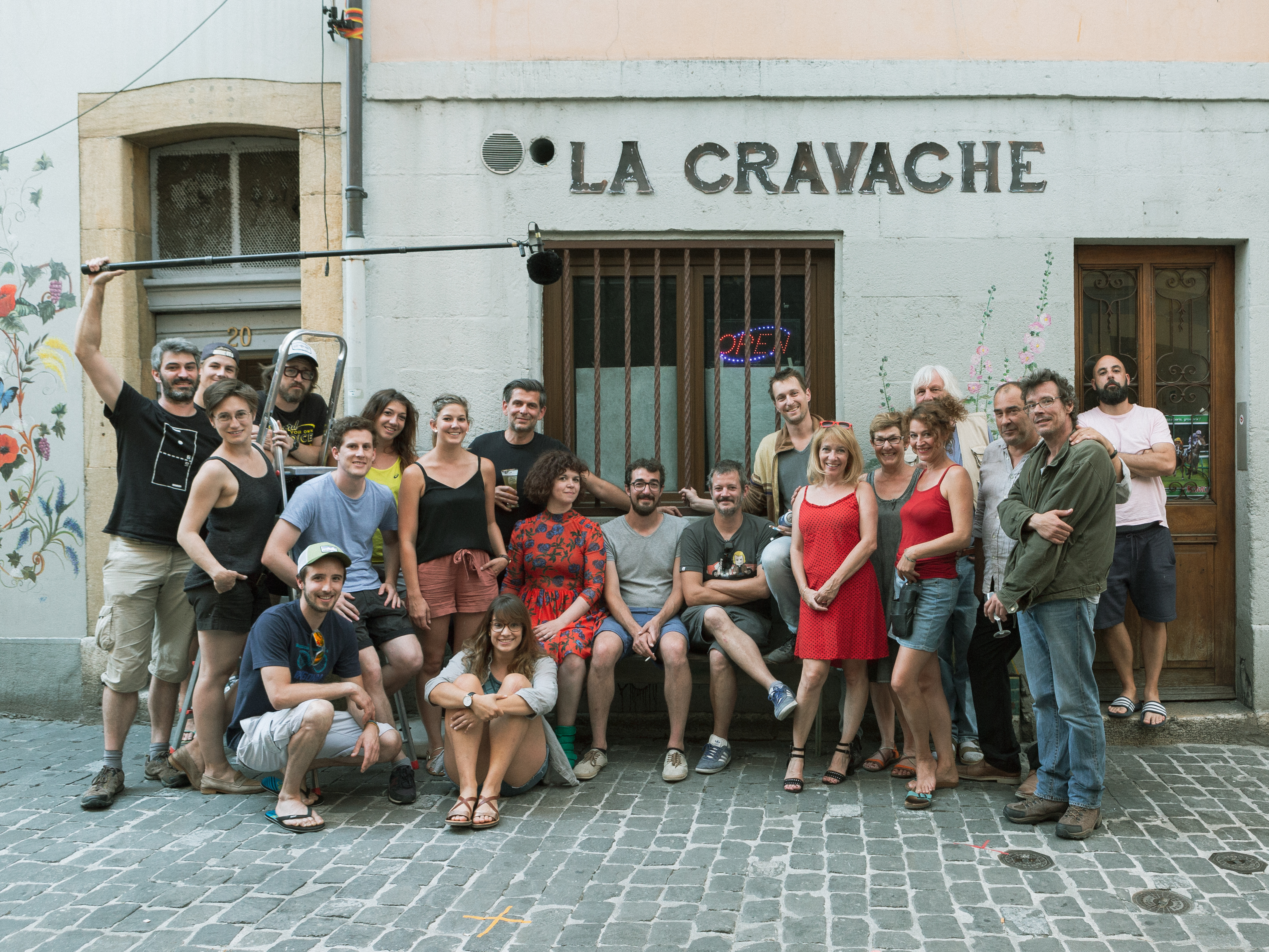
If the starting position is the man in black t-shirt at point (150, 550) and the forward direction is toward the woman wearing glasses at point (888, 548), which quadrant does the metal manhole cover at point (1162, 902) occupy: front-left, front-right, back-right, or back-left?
front-right

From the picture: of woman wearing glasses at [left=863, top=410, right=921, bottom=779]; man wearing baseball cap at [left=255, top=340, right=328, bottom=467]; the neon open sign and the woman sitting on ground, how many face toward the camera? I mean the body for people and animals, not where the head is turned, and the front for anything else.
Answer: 4

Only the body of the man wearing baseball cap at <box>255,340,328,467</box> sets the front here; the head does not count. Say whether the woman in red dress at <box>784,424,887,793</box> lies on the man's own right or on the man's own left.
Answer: on the man's own left

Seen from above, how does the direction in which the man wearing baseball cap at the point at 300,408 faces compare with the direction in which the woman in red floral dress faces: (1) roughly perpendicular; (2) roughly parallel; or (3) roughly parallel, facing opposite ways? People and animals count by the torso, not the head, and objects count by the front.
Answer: roughly parallel

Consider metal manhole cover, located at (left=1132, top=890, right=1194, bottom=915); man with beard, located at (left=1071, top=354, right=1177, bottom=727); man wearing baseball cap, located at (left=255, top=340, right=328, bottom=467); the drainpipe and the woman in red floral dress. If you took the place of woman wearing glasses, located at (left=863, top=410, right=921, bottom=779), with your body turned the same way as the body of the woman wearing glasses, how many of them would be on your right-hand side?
3

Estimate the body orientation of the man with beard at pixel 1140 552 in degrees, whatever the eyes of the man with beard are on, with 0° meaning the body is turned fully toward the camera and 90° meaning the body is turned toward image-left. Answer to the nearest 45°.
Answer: approximately 0°

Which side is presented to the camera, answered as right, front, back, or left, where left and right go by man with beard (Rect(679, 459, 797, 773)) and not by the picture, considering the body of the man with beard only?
front

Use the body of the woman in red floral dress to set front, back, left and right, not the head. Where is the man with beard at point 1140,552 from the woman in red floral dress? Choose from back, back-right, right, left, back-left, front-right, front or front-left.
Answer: left

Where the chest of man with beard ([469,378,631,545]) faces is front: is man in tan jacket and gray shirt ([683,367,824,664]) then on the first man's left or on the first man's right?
on the first man's left

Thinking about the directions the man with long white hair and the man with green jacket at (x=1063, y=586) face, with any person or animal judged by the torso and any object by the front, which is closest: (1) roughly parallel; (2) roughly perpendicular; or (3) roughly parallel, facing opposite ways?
roughly parallel

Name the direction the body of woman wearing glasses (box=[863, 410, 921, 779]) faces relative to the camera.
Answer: toward the camera

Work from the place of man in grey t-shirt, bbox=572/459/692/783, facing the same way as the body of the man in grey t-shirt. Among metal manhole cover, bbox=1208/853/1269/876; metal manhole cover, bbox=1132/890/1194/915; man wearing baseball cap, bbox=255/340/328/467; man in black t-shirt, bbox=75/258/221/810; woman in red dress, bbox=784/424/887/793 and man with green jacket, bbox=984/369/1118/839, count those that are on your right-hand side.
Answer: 2

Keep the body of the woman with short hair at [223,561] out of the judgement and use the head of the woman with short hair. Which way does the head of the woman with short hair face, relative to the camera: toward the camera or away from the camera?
toward the camera

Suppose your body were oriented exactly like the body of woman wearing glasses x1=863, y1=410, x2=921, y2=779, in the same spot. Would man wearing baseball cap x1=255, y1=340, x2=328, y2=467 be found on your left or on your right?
on your right

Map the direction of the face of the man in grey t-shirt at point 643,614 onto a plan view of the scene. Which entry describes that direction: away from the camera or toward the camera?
toward the camera

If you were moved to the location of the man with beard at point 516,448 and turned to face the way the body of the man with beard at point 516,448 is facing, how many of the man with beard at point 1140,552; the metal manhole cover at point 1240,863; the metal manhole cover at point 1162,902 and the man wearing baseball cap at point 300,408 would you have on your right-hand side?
1

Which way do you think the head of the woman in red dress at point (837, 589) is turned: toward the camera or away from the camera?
toward the camera

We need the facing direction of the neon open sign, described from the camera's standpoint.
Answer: facing the viewer

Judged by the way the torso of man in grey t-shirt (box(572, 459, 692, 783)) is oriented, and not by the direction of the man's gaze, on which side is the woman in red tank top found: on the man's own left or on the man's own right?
on the man's own left
